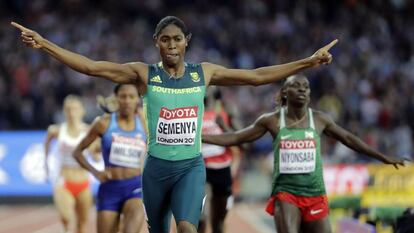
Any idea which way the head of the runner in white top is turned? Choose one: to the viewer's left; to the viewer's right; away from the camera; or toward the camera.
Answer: toward the camera

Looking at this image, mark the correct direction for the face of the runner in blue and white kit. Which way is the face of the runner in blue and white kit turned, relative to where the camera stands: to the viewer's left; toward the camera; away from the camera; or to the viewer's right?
toward the camera

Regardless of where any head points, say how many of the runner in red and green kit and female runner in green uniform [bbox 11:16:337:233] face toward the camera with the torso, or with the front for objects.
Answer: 2

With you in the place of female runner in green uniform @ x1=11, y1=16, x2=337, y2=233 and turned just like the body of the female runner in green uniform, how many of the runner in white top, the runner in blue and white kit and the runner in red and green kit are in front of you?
0

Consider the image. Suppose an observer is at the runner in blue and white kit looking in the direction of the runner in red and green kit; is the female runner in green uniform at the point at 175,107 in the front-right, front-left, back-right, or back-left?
front-right

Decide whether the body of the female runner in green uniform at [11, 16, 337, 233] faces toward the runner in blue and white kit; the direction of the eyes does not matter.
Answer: no

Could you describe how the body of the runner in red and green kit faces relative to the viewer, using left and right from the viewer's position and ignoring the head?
facing the viewer

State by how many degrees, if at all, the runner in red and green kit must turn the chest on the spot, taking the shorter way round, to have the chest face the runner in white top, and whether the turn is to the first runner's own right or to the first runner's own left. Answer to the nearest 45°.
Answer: approximately 135° to the first runner's own right

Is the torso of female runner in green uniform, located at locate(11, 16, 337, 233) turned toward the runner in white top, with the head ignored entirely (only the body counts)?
no

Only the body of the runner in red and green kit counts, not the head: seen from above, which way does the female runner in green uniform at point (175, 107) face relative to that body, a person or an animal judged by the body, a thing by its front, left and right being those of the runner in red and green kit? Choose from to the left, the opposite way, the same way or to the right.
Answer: the same way

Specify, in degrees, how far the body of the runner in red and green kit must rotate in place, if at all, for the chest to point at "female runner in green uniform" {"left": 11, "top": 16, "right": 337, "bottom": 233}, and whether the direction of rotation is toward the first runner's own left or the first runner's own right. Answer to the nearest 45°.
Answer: approximately 45° to the first runner's own right

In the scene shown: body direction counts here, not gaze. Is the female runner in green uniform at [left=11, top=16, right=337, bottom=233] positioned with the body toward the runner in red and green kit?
no
